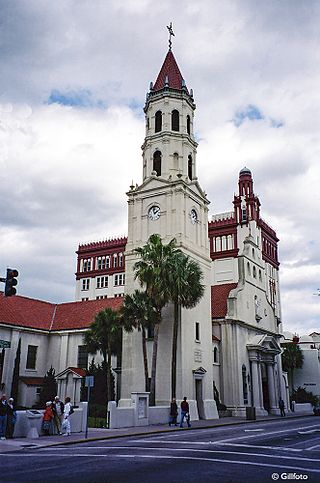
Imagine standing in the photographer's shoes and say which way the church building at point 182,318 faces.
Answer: facing the viewer and to the right of the viewer

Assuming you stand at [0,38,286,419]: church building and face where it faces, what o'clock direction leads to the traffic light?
The traffic light is roughly at 2 o'clock from the church building.

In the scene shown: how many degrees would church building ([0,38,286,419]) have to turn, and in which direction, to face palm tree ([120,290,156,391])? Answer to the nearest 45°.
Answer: approximately 90° to its right

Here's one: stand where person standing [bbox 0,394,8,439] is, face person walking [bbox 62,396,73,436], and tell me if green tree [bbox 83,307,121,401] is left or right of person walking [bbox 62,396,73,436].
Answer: left
